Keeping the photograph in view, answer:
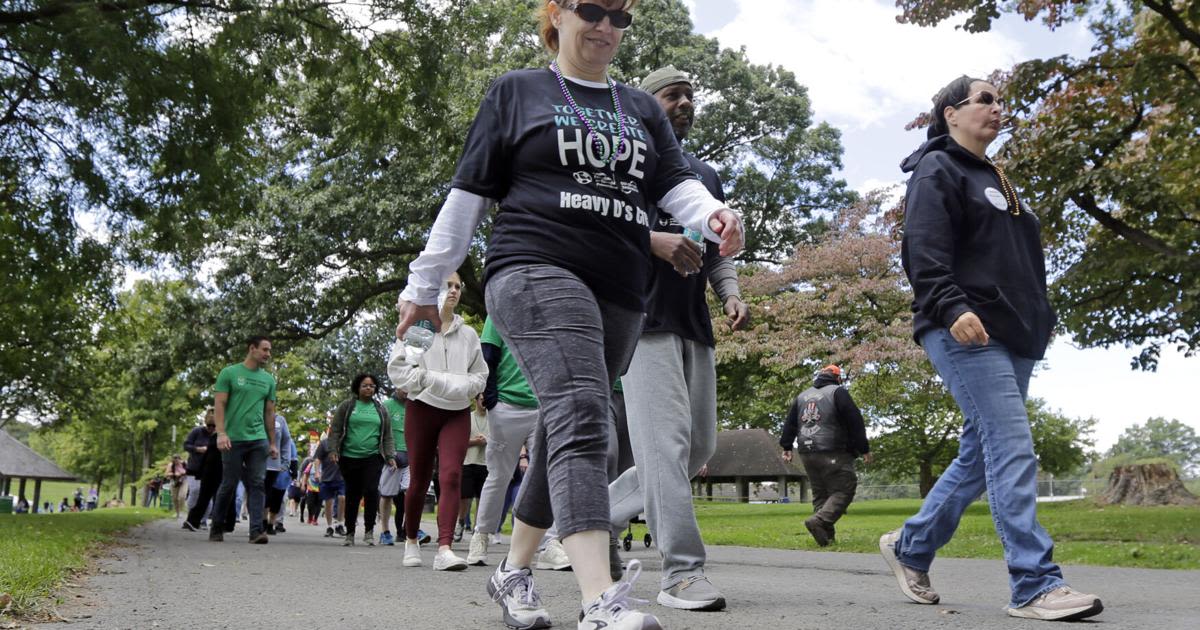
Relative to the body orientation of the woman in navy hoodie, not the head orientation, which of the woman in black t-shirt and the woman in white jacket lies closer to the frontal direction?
the woman in black t-shirt

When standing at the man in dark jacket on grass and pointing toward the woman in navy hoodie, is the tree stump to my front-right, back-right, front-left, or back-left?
back-left

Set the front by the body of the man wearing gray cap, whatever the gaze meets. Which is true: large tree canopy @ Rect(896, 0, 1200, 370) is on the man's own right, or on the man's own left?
on the man's own left

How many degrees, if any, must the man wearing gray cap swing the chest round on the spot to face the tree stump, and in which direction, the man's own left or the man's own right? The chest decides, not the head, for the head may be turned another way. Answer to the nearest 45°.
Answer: approximately 90° to the man's own left
